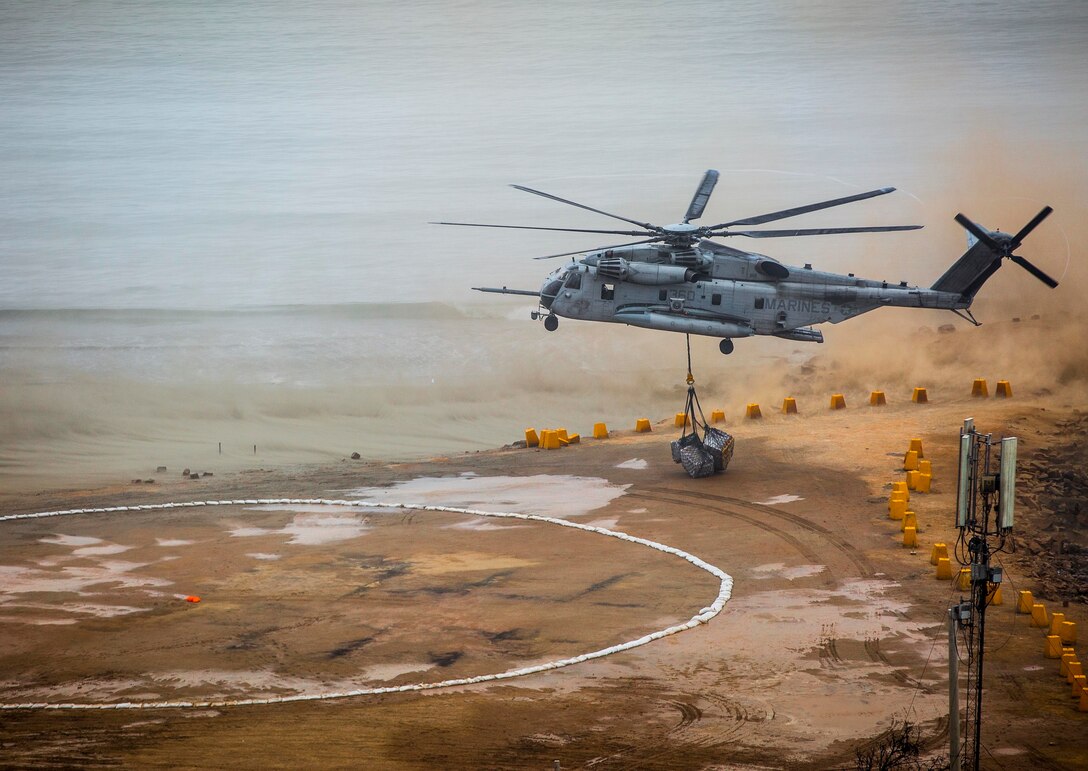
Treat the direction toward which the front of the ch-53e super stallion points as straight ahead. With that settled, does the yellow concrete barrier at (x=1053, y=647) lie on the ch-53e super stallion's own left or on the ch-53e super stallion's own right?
on the ch-53e super stallion's own left

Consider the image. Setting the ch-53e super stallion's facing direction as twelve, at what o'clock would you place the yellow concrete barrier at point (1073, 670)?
The yellow concrete barrier is roughly at 8 o'clock from the ch-53e super stallion.

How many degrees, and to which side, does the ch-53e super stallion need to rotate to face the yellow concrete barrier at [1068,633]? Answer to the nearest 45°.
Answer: approximately 135° to its left

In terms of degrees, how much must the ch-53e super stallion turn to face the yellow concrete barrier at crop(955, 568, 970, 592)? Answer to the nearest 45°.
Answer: approximately 135° to its left

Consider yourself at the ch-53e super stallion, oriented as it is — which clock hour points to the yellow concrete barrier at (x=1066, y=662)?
The yellow concrete barrier is roughly at 8 o'clock from the ch-53e super stallion.

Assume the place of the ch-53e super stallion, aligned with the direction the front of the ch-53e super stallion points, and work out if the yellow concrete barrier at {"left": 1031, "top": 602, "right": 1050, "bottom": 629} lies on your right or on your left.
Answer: on your left

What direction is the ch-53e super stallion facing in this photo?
to the viewer's left
